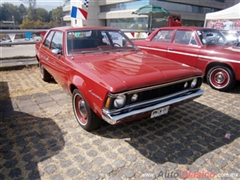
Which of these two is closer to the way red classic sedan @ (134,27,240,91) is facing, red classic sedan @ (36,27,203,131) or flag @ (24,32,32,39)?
the red classic sedan

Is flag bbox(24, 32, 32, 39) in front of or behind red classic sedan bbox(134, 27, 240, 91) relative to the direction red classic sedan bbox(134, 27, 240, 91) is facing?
behind

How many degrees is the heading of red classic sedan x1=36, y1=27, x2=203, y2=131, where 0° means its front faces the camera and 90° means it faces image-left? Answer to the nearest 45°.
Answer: approximately 315°

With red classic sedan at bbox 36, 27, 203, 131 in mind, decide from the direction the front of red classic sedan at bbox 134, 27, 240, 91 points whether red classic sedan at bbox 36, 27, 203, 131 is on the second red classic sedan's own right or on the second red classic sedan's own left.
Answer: on the second red classic sedan's own right

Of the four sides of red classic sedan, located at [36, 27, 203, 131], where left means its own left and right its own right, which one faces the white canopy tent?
left

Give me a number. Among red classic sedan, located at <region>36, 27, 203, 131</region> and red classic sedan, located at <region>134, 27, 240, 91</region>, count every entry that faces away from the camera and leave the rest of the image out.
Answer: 0

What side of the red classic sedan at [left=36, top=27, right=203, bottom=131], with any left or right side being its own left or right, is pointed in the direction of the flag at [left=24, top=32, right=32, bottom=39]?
back

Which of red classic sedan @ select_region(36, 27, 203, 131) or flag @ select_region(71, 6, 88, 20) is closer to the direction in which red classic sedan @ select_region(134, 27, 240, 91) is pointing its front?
the red classic sedan

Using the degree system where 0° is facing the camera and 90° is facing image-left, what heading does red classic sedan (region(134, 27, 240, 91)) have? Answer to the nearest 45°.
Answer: approximately 315°
